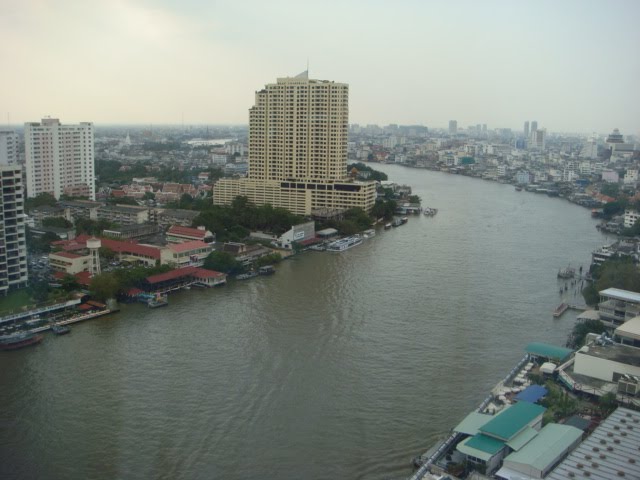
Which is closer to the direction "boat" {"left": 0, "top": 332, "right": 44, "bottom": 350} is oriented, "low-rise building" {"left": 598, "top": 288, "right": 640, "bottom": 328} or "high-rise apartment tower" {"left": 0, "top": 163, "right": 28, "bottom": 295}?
the low-rise building

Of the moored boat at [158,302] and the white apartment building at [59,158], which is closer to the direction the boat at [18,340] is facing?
the moored boat

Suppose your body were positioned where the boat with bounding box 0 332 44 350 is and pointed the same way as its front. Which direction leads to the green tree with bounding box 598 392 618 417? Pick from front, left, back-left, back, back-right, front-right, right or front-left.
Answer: front-right

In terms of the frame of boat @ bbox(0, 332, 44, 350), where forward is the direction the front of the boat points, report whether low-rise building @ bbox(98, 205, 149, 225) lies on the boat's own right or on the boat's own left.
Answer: on the boat's own left

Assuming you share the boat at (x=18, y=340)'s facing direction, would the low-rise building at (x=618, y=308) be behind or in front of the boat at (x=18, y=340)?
in front

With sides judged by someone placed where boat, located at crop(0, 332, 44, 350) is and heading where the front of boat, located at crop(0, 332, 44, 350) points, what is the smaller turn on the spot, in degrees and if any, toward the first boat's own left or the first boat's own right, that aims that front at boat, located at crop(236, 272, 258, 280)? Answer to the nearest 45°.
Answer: approximately 45° to the first boat's own left

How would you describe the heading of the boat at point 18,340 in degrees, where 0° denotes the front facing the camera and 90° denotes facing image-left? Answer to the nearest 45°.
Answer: approximately 270°

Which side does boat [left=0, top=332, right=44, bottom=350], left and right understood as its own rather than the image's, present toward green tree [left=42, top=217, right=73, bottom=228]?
left

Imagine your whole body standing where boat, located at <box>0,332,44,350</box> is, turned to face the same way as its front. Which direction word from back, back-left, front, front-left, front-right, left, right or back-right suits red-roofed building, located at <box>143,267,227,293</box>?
front-left

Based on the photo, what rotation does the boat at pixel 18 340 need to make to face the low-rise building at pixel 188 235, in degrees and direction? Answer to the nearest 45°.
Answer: approximately 45° to its left
